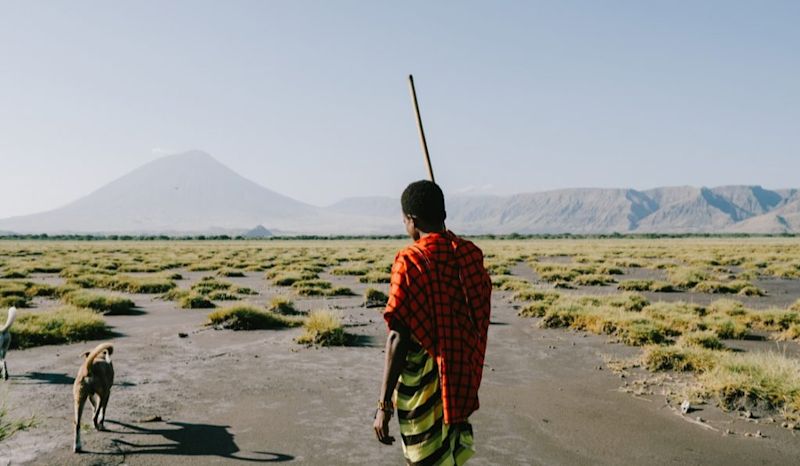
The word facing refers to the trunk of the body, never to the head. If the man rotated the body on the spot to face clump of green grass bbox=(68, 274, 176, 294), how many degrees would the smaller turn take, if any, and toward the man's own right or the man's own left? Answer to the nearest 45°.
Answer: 0° — they already face it

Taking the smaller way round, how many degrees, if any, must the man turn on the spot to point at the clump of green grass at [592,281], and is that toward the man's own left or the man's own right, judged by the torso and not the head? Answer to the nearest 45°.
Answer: approximately 45° to the man's own right

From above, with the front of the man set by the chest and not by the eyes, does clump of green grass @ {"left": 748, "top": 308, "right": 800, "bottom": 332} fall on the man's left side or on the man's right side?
on the man's right side

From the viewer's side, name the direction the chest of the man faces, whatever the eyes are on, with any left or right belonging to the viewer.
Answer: facing away from the viewer and to the left of the viewer

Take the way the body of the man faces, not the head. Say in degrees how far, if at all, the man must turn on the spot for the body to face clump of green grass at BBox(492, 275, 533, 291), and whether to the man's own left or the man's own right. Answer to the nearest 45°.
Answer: approximately 45° to the man's own right

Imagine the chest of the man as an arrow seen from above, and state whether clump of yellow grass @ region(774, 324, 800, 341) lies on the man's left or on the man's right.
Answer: on the man's right

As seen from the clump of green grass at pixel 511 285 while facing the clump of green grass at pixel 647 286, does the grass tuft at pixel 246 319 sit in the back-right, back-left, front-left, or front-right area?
back-right

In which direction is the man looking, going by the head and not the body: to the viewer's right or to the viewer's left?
to the viewer's left
